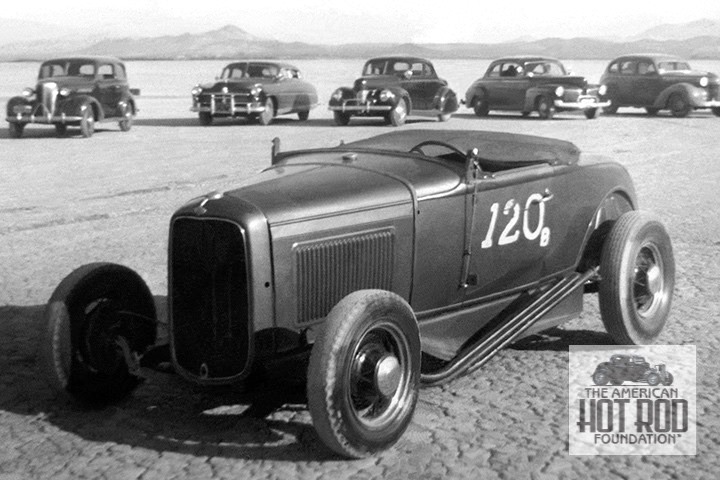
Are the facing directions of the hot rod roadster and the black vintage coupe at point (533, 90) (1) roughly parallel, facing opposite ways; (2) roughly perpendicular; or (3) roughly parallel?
roughly perpendicular

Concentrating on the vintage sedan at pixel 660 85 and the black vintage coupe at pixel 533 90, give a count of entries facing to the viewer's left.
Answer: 0

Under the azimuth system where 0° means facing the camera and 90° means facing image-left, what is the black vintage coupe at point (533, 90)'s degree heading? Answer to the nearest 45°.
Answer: approximately 315°

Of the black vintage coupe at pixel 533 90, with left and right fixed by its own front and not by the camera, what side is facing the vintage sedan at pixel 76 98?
right

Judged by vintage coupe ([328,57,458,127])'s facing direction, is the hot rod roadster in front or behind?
in front

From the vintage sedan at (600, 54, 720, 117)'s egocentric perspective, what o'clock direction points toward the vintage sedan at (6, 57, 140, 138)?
the vintage sedan at (6, 57, 140, 138) is roughly at 3 o'clock from the vintage sedan at (600, 54, 720, 117).

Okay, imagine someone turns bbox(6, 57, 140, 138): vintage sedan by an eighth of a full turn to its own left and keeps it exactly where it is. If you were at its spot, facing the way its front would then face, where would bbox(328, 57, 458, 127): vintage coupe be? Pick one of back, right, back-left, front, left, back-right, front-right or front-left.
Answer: left

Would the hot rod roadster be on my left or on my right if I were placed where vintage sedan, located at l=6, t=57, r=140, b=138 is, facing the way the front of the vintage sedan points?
on my left

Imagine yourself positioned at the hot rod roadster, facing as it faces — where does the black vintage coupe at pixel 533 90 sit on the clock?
The black vintage coupe is roughly at 5 o'clock from the hot rod roadster.

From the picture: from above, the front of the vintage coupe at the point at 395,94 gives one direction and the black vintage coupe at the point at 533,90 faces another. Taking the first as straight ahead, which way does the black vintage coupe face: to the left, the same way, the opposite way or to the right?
to the left

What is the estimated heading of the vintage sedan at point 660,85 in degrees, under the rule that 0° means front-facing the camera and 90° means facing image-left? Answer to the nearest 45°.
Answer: approximately 315°

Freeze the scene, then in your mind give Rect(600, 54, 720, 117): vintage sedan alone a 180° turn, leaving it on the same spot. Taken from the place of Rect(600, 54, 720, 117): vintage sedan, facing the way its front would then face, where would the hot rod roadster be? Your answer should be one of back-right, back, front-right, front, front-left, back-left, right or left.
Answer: back-left

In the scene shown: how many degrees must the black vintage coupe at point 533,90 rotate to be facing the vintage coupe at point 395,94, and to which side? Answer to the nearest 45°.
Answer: approximately 90° to its right
